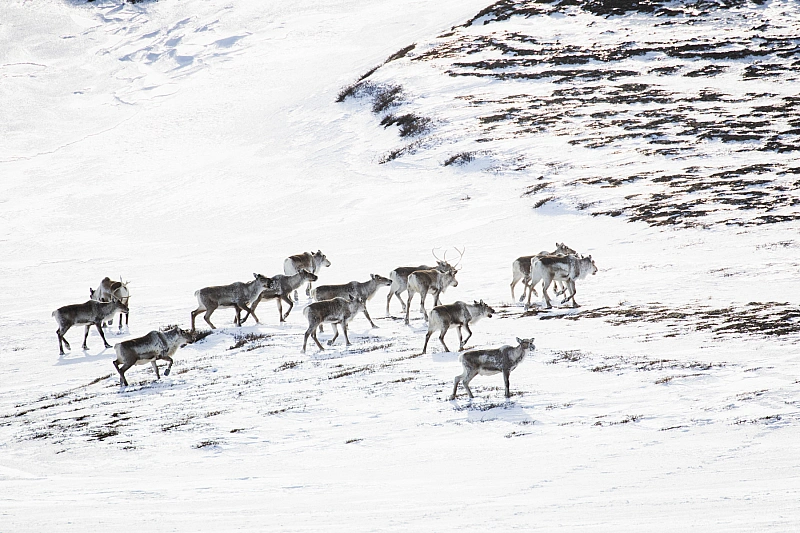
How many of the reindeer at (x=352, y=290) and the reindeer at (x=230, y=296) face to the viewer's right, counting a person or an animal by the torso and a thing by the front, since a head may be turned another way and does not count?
2

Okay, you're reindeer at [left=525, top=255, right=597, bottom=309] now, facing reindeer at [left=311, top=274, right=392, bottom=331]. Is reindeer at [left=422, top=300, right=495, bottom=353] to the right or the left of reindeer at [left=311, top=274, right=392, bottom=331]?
left

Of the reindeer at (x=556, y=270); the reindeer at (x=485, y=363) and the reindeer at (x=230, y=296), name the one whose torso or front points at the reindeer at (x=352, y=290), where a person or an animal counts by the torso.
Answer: the reindeer at (x=230, y=296)

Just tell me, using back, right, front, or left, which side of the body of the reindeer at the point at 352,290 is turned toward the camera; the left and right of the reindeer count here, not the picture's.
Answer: right

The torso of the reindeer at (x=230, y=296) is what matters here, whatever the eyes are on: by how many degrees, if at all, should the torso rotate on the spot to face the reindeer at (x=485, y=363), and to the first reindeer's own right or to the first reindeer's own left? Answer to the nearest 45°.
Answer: approximately 45° to the first reindeer's own right

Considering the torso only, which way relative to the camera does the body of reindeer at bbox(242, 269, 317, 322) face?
to the viewer's right

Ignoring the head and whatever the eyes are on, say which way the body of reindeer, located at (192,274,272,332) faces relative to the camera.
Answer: to the viewer's right

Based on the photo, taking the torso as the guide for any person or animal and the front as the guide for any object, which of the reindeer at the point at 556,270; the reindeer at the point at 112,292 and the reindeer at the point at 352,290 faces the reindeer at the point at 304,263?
the reindeer at the point at 112,292

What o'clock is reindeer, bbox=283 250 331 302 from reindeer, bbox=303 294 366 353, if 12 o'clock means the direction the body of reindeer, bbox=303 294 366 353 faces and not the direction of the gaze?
reindeer, bbox=283 250 331 302 is roughly at 9 o'clock from reindeer, bbox=303 294 366 353.

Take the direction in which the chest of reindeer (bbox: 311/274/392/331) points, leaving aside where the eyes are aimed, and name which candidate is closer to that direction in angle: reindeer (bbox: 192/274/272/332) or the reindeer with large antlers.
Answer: the reindeer with large antlers

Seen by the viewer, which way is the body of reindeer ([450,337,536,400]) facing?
to the viewer's right

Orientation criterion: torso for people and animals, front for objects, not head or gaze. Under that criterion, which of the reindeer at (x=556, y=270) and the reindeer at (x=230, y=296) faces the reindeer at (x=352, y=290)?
the reindeer at (x=230, y=296)

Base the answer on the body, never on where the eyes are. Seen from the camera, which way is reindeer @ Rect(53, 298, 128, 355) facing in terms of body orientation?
to the viewer's right

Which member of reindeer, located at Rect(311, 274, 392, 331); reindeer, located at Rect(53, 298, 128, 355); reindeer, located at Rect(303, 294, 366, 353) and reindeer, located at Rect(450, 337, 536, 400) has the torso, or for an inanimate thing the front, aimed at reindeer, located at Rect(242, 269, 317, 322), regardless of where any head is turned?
reindeer, located at Rect(53, 298, 128, 355)
